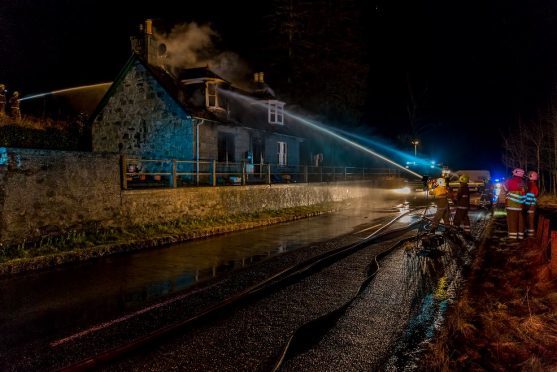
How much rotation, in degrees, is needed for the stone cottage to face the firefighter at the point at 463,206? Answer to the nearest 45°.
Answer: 0° — it already faces them

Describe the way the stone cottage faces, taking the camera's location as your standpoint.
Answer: facing the viewer and to the right of the viewer

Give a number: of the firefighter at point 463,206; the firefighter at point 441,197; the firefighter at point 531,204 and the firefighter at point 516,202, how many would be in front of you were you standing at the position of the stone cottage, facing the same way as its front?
4

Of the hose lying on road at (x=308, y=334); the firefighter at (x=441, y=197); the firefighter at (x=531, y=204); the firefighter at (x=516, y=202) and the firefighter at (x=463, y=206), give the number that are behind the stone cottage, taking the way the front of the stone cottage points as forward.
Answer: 0

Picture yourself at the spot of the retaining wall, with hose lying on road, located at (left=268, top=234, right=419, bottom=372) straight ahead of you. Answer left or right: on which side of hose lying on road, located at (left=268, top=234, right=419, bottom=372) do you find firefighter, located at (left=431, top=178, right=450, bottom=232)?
left

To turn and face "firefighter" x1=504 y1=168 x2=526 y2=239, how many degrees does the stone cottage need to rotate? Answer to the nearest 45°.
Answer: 0° — it already faces them

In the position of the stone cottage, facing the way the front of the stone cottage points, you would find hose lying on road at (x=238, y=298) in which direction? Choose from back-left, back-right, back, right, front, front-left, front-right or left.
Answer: front-right

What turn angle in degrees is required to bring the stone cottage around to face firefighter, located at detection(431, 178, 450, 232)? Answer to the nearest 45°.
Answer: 0° — it already faces them

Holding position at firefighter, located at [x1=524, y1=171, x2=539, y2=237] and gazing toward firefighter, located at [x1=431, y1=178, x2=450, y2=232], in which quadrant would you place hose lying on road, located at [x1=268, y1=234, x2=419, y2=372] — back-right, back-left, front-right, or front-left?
front-left

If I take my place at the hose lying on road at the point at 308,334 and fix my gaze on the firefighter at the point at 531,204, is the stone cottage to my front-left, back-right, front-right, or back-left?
front-left

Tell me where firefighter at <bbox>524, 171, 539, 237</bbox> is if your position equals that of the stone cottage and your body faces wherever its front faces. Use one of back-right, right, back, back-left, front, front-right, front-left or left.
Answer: front
